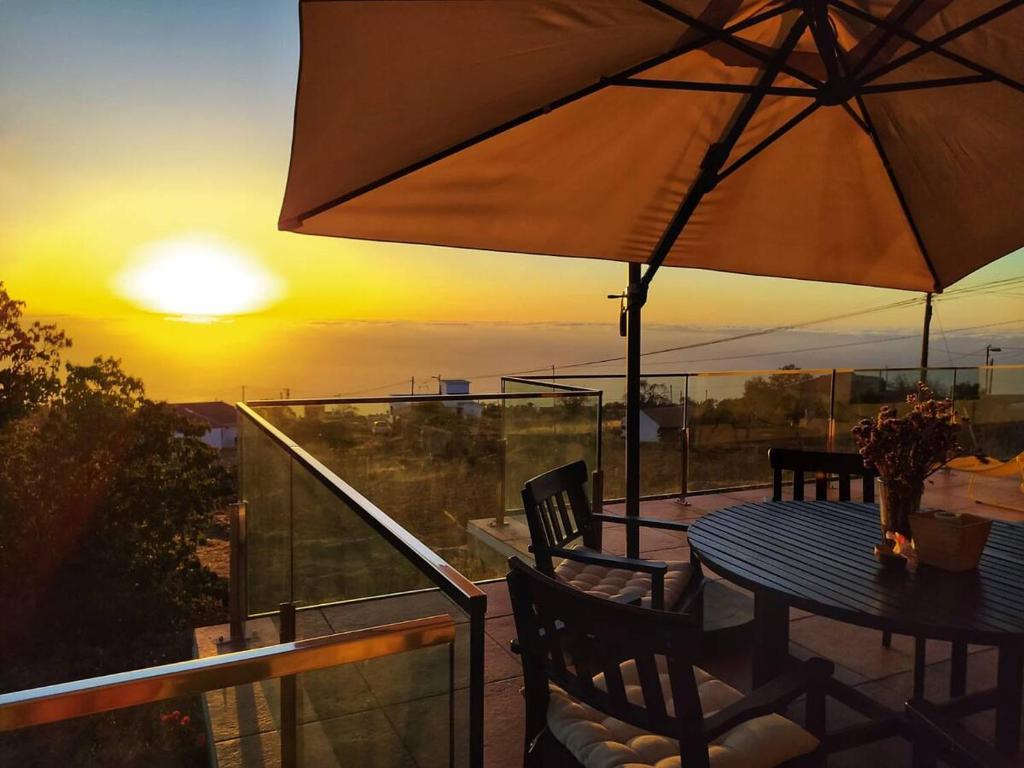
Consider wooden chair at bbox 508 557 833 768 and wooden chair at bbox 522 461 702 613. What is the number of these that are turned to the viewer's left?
0

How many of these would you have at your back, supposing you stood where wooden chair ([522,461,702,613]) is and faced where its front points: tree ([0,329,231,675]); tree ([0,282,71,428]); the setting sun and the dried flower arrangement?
3

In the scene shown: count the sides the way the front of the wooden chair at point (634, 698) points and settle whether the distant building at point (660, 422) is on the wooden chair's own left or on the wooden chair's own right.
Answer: on the wooden chair's own left

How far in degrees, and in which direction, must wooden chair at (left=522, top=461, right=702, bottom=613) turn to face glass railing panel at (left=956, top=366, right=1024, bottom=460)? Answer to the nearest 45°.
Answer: approximately 90° to its left

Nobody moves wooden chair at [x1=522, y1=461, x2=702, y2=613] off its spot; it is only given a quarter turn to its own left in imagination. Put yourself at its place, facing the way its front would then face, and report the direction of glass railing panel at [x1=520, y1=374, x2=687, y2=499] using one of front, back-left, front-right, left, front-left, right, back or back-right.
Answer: front-left

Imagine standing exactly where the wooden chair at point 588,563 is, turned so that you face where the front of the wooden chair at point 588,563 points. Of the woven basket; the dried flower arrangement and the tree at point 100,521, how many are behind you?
1

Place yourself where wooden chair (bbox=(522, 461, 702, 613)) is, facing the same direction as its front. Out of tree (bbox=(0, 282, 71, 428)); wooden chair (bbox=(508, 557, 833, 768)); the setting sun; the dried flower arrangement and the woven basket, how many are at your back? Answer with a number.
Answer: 2

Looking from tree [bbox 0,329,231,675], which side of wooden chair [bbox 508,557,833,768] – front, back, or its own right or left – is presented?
left

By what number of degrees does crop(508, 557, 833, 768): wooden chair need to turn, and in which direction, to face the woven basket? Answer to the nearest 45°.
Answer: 0° — it already faces it

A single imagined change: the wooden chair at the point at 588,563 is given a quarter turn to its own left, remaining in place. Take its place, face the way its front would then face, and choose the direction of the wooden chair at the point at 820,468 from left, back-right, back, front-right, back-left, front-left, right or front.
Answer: front

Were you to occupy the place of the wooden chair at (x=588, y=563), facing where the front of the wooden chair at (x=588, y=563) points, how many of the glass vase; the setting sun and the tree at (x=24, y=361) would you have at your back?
2

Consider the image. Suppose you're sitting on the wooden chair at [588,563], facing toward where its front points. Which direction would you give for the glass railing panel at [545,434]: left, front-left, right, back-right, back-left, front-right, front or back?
back-left

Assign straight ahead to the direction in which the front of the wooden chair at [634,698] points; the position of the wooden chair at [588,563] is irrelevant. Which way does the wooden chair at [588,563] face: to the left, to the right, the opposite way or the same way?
to the right

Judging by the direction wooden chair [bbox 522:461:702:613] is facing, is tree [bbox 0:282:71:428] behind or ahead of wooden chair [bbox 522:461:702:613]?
behind

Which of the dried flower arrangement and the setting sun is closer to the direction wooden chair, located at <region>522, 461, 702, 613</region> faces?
the dried flower arrangement

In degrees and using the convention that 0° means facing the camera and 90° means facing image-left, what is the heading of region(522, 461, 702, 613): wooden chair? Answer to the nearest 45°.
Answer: approximately 315°

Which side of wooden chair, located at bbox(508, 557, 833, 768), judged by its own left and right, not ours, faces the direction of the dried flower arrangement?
front
